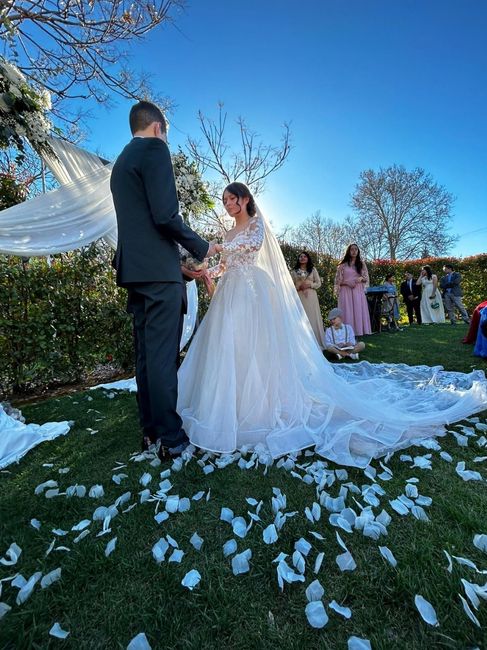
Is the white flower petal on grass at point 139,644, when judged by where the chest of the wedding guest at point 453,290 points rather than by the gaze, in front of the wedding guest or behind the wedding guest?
in front

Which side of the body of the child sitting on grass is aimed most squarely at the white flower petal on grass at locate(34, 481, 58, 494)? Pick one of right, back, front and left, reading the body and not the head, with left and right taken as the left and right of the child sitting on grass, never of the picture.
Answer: front

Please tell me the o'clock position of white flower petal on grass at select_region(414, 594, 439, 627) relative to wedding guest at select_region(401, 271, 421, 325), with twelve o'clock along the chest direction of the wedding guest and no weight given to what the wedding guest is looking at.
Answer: The white flower petal on grass is roughly at 12 o'clock from the wedding guest.

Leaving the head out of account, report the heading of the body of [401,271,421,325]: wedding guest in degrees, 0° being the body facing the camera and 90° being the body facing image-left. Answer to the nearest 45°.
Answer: approximately 0°

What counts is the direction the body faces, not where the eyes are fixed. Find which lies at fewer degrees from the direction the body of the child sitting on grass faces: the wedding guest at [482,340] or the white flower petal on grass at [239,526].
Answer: the white flower petal on grass

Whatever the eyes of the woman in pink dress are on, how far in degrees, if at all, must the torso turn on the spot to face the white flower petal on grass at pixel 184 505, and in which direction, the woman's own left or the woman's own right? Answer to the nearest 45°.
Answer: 0° — they already face it

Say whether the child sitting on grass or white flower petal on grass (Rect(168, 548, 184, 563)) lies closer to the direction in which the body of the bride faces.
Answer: the white flower petal on grass

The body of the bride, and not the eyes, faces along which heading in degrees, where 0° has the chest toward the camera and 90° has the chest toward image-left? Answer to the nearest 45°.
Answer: approximately 45°

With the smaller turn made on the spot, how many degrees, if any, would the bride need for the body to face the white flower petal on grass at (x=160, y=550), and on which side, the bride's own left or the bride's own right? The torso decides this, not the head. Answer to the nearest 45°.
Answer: approximately 45° to the bride's own left
